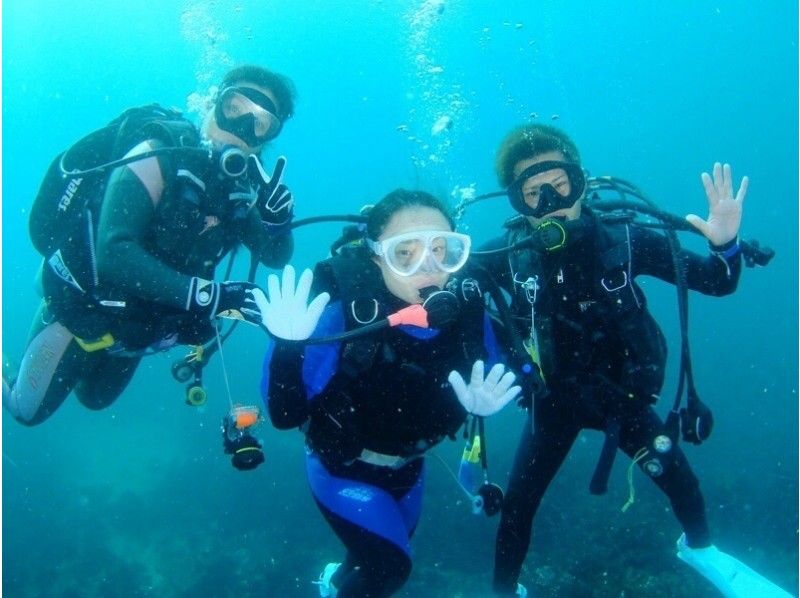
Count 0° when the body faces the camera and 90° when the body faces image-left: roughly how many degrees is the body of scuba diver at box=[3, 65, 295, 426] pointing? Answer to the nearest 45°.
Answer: approximately 315°

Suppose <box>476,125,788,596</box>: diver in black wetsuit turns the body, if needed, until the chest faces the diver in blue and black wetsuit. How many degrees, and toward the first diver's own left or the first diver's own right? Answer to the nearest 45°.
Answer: approximately 45° to the first diver's own right

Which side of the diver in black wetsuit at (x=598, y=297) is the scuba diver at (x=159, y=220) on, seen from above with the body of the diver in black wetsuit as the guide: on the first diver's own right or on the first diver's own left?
on the first diver's own right

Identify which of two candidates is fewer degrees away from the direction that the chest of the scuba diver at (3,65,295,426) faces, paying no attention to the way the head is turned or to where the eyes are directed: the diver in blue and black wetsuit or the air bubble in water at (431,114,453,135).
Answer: the diver in blue and black wetsuit

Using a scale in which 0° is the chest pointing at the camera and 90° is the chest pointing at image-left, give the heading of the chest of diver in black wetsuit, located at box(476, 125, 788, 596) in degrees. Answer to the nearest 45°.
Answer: approximately 0°

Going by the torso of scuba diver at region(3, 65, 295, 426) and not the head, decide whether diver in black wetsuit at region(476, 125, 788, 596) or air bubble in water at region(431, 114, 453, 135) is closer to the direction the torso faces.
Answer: the diver in black wetsuit
